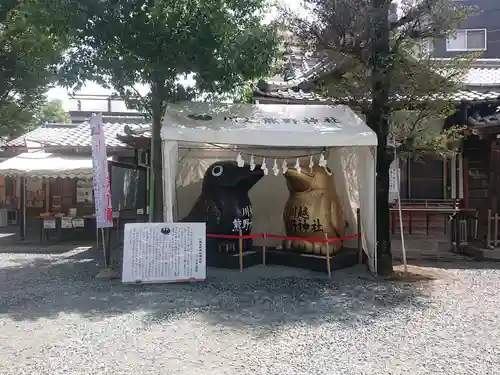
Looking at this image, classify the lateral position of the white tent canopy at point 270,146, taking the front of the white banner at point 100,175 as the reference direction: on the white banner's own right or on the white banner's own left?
on the white banner's own left

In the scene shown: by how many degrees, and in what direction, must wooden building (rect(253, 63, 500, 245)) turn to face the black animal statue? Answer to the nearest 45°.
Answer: approximately 45° to its right

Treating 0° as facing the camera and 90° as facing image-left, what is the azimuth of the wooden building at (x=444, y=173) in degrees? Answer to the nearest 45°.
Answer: approximately 0°

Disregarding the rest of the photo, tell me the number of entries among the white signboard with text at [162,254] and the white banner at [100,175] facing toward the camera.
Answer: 2

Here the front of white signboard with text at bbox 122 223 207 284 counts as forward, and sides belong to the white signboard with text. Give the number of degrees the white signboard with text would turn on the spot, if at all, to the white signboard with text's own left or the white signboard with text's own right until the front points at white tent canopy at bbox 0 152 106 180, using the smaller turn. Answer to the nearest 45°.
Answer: approximately 135° to the white signboard with text's own right

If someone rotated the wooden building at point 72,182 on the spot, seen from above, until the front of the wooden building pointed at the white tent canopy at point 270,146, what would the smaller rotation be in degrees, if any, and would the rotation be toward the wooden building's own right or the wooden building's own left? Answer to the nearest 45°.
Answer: approximately 45° to the wooden building's own left

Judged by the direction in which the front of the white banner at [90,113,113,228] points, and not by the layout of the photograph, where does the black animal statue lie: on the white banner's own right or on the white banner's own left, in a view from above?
on the white banner's own left

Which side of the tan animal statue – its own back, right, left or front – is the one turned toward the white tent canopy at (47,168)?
right
